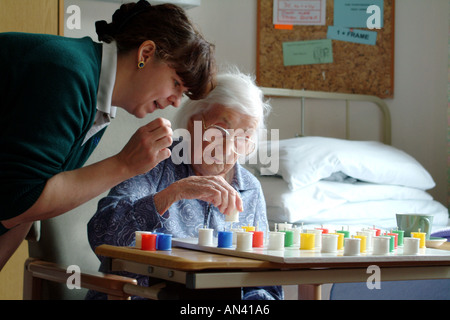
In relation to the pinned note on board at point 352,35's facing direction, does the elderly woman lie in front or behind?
in front

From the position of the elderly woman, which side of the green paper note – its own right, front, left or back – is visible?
front

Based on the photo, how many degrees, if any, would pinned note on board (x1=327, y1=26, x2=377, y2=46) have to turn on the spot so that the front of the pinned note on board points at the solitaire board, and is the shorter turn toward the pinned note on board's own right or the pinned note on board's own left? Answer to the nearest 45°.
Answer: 0° — it already faces it

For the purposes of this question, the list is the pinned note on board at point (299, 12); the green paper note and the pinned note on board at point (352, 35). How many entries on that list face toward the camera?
3

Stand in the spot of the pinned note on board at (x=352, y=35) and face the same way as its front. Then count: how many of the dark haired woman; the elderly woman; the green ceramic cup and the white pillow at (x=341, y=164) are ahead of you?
4

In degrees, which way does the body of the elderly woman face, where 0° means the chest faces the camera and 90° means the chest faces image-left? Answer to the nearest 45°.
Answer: approximately 315°

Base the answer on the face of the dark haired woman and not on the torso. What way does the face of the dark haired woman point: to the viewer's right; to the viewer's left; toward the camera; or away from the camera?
to the viewer's right

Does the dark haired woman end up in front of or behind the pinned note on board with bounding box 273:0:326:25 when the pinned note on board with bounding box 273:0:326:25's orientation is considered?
in front

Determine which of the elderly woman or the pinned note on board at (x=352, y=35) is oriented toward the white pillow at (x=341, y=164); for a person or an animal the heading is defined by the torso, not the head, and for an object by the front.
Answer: the pinned note on board

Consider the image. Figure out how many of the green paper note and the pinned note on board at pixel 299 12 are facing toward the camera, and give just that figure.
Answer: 2
